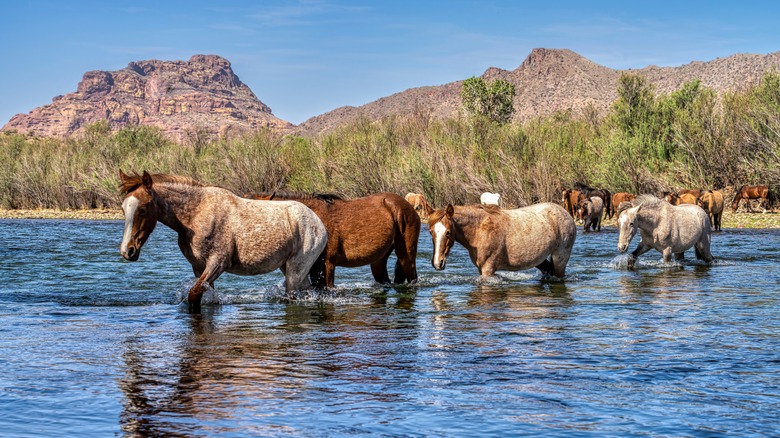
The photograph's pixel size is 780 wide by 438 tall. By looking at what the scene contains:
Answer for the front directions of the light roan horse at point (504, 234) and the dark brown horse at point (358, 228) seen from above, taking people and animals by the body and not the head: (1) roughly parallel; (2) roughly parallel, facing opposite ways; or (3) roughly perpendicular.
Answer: roughly parallel

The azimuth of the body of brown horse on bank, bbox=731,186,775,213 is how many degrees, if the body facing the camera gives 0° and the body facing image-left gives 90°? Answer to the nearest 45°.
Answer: approximately 90°

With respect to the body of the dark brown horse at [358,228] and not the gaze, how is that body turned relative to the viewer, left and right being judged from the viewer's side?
facing to the left of the viewer

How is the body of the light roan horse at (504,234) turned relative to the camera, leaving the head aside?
to the viewer's left

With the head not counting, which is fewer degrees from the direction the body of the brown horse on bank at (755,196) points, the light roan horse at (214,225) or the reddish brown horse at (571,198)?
the reddish brown horse

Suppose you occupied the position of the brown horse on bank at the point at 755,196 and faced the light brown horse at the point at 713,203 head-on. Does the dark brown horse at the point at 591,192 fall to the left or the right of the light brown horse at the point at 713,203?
right

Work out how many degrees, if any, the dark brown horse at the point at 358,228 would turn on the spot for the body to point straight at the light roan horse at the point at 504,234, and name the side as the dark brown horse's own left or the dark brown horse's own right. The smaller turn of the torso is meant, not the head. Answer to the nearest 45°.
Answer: approximately 135° to the dark brown horse's own right

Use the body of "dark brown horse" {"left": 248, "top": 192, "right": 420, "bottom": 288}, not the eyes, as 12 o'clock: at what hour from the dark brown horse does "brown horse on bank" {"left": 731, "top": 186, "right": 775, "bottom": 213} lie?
The brown horse on bank is roughly at 4 o'clock from the dark brown horse.
